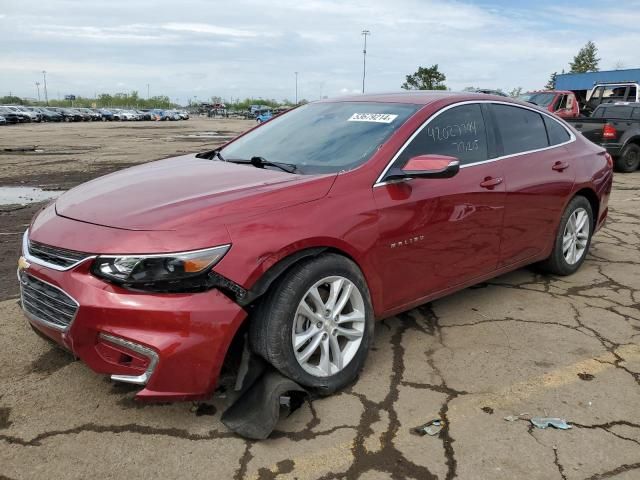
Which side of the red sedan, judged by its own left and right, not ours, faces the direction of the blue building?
back

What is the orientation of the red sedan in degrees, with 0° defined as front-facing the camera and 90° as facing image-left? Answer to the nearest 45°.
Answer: approximately 45°
